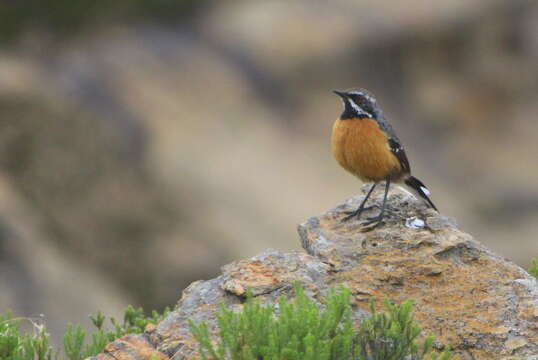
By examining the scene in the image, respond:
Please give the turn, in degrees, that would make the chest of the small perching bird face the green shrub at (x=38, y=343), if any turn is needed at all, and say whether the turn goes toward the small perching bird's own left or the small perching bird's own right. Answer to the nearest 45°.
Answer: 0° — it already faces it

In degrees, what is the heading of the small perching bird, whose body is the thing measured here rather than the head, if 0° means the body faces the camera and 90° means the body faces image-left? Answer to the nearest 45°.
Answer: approximately 45°
